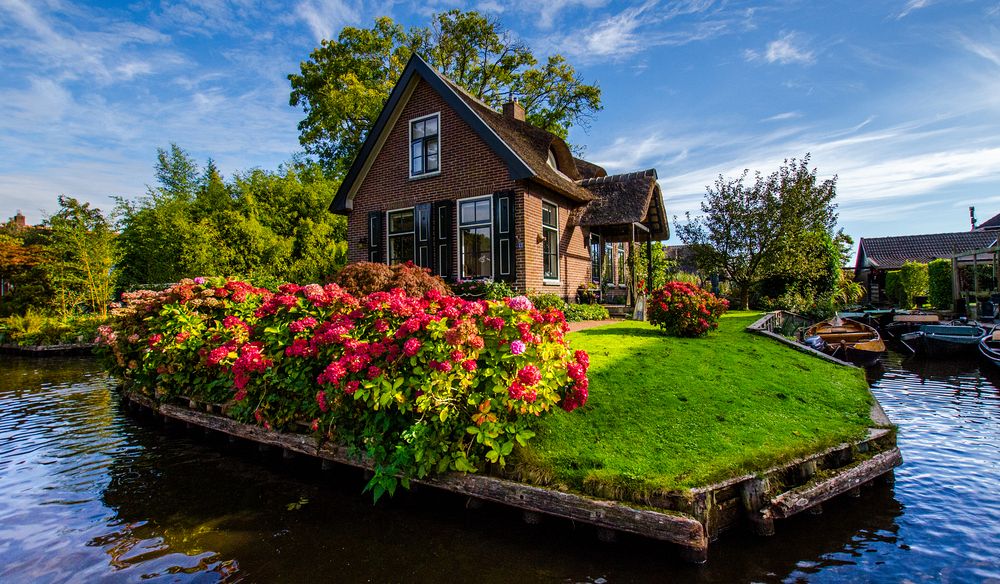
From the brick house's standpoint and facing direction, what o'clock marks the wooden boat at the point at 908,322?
The wooden boat is roughly at 10 o'clock from the brick house.

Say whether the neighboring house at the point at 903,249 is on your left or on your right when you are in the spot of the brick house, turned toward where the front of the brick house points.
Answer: on your left

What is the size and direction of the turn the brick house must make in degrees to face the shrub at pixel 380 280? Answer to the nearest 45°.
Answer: approximately 45° to its right

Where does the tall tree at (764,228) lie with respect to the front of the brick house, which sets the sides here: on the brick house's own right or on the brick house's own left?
on the brick house's own left

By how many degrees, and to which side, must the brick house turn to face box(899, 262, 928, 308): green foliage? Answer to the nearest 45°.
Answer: approximately 90° to its left

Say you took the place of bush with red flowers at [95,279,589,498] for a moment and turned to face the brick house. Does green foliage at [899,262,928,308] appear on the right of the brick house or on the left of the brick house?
right
